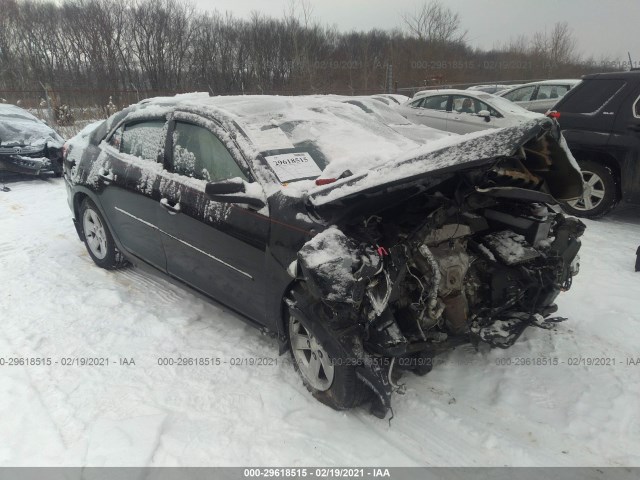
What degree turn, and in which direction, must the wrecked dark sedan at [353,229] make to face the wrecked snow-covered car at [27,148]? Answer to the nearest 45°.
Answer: approximately 180°

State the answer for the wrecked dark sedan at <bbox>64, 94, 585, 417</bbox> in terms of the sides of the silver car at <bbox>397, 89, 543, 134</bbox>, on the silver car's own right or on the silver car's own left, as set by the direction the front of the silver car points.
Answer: on the silver car's own right

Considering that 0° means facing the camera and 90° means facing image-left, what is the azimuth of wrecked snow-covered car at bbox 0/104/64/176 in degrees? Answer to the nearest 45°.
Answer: approximately 315°

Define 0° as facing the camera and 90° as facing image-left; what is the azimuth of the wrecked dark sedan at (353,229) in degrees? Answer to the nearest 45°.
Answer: approximately 315°

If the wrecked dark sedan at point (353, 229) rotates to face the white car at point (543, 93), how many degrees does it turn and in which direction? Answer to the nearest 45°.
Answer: approximately 90° to its left

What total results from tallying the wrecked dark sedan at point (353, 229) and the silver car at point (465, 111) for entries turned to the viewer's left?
0

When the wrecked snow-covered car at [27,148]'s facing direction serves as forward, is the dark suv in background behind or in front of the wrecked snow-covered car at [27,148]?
in front
